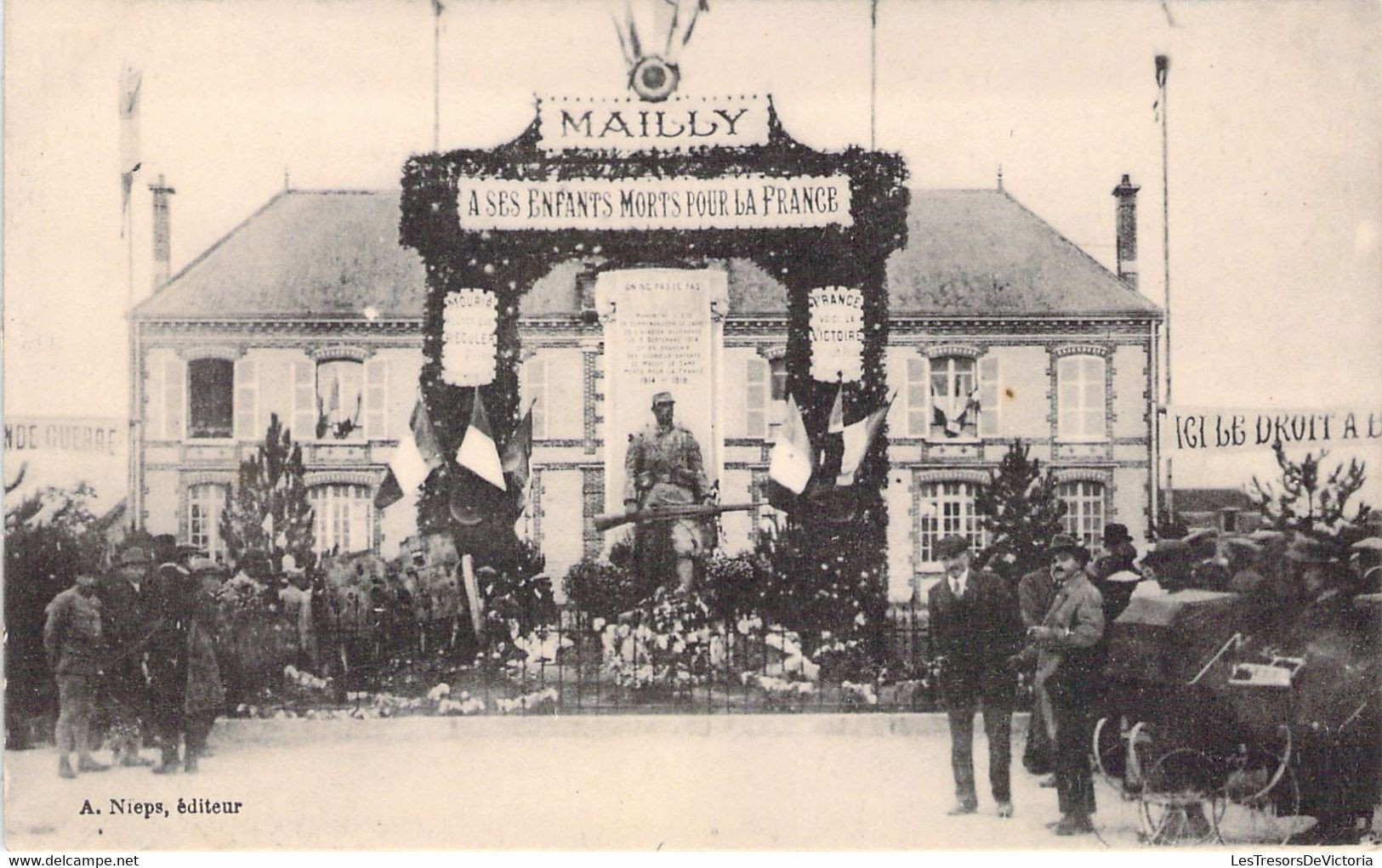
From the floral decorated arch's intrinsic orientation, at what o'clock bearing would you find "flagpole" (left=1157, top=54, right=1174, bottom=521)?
The flagpole is roughly at 9 o'clock from the floral decorated arch.

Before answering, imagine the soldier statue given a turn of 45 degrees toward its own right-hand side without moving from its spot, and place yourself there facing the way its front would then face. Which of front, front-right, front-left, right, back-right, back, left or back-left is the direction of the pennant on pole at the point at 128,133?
front-right

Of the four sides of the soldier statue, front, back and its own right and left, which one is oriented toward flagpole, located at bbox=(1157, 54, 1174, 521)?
left

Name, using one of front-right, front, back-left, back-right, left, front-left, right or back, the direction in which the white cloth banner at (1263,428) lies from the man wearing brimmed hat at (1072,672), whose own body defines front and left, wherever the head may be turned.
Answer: back

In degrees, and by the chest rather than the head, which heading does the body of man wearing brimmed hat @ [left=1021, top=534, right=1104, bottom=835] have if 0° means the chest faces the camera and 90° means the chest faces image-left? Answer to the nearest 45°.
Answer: approximately 45°

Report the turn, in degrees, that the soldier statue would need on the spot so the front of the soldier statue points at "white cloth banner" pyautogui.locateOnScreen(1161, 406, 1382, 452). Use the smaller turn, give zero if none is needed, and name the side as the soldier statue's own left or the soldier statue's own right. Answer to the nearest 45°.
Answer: approximately 90° to the soldier statue's own left

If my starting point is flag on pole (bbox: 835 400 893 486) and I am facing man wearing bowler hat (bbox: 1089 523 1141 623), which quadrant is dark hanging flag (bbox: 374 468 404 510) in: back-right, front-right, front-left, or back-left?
back-right

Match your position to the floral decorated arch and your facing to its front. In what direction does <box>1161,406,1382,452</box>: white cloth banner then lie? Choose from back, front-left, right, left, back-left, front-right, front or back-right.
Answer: left

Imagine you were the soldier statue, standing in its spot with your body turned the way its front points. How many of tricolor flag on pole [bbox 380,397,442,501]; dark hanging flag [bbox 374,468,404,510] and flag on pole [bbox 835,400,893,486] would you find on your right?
2

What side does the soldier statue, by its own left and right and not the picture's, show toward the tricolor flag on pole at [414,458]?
right
